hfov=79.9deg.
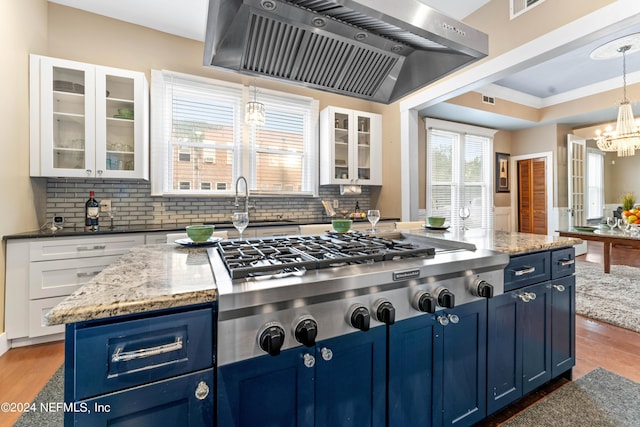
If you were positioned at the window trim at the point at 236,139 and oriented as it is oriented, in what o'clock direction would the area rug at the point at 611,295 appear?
The area rug is roughly at 11 o'clock from the window trim.

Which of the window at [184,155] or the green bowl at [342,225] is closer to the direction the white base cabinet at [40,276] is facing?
the green bowl

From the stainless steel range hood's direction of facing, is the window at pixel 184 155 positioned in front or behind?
behind

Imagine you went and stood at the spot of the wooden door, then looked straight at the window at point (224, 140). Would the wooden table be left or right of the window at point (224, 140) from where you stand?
left

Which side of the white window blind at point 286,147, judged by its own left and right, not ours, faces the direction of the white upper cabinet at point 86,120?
right

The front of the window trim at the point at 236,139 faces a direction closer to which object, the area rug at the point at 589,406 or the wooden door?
the area rug
